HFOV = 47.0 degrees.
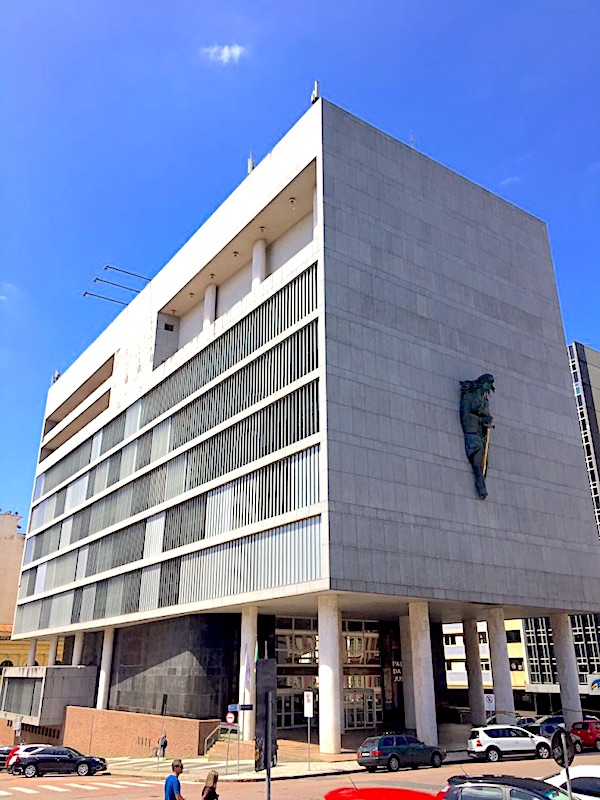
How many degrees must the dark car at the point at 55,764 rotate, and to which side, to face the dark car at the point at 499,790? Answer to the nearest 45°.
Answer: approximately 90° to its right

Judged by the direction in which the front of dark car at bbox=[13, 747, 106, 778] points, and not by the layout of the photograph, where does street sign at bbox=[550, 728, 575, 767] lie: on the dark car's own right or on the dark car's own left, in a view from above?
on the dark car's own right

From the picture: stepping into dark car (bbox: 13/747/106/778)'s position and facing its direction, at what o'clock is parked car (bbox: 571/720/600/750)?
The parked car is roughly at 1 o'clock from the dark car.

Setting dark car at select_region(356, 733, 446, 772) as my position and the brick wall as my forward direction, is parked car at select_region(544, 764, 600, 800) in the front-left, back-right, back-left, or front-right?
back-left

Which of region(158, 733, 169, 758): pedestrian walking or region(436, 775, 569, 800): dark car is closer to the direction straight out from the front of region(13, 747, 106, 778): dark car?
the pedestrian walking

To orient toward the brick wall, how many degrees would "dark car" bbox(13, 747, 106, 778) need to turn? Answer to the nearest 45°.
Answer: approximately 45° to its left

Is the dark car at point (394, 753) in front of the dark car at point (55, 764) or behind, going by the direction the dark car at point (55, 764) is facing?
in front

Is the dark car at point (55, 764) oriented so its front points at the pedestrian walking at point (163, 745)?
no

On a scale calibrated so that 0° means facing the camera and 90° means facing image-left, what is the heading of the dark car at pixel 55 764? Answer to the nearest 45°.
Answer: approximately 270°

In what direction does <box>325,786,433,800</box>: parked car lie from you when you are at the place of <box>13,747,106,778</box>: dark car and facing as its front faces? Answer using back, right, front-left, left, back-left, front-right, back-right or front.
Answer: right
